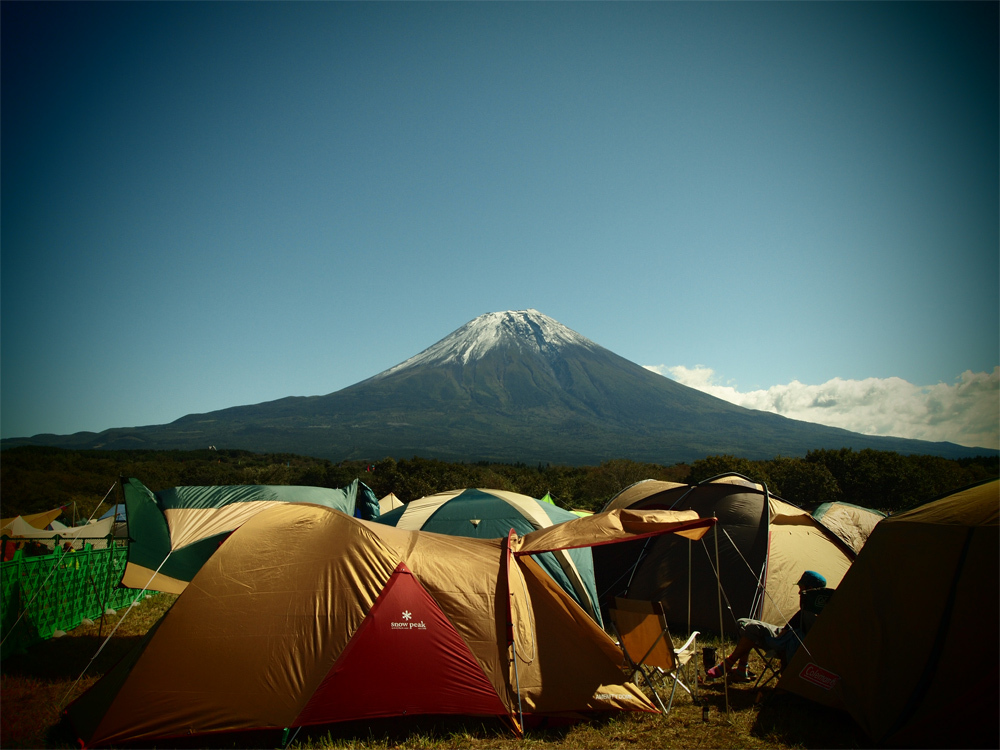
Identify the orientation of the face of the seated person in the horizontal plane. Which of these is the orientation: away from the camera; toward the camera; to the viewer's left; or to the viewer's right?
to the viewer's left

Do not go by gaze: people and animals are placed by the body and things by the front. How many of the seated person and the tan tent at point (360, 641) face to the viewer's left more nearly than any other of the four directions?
1

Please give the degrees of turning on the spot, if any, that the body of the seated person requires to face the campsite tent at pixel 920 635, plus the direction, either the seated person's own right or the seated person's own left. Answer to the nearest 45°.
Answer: approximately 135° to the seated person's own left

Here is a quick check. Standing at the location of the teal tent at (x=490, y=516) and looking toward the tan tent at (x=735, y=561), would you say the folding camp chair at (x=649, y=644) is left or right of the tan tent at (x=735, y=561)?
right

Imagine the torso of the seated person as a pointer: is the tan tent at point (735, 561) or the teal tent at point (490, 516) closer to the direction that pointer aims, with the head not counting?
the teal tent

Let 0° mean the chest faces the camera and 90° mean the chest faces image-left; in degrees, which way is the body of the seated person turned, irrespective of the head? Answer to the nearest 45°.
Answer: approximately 90°

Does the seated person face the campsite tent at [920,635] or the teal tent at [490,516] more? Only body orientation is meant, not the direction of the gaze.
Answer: the teal tent
